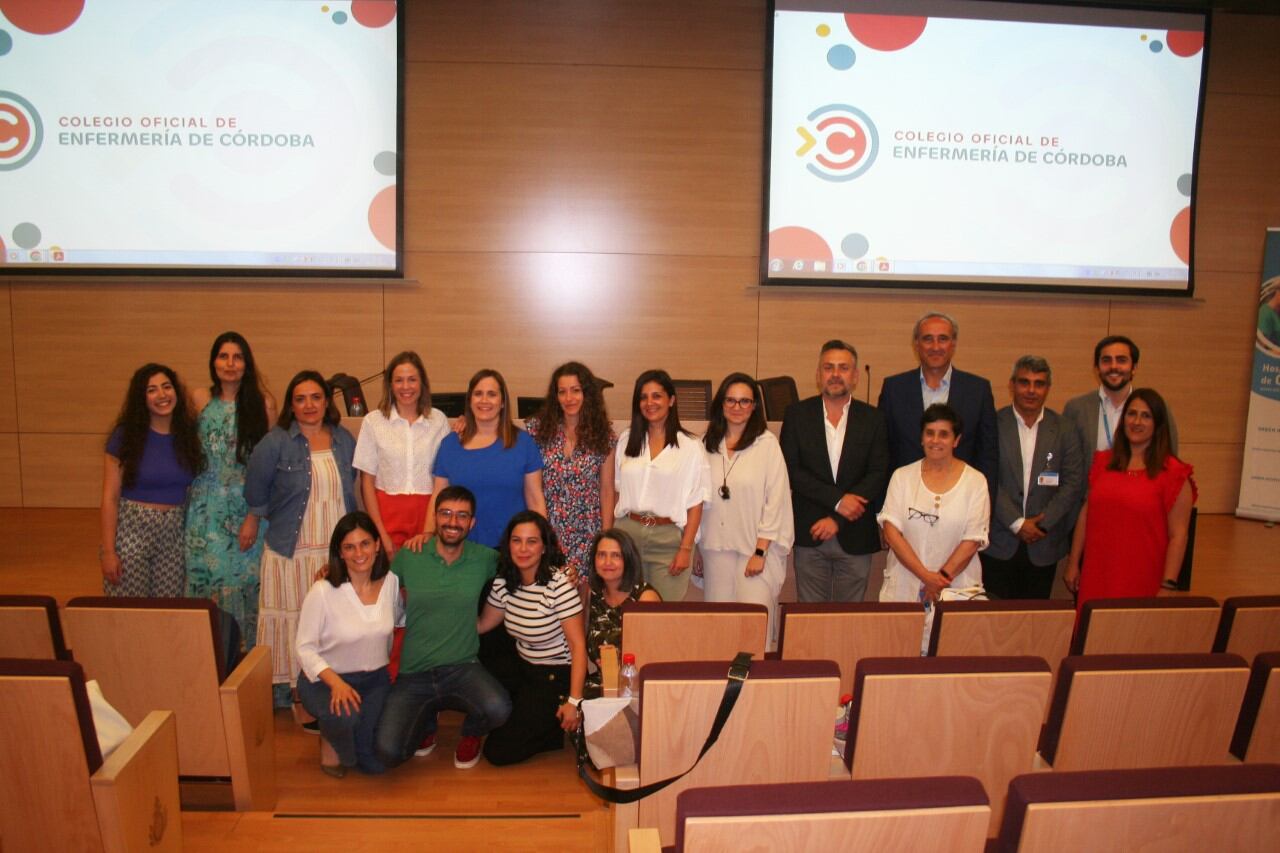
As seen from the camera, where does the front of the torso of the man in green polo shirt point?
toward the camera

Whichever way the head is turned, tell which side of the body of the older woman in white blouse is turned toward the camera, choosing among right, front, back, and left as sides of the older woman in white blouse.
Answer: front

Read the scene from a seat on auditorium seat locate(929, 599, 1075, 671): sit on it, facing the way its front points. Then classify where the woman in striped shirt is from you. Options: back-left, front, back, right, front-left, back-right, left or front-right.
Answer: left

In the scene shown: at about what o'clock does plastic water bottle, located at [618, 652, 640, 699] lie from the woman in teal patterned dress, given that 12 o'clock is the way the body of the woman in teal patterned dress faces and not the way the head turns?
The plastic water bottle is roughly at 11 o'clock from the woman in teal patterned dress.

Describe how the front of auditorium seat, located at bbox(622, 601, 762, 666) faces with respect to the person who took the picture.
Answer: facing away from the viewer

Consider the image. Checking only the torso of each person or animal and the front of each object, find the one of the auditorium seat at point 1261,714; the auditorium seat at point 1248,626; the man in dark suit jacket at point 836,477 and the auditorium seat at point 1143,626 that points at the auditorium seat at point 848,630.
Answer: the man in dark suit jacket

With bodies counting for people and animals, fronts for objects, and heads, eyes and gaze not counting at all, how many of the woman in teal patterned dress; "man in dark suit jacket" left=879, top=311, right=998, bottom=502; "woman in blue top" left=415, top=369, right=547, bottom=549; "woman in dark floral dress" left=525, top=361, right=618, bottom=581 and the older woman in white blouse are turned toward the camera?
5

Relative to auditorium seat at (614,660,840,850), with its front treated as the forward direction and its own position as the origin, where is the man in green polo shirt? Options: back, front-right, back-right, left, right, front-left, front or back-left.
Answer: front-left

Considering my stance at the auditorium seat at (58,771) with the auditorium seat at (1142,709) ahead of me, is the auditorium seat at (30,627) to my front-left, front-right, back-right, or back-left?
back-left

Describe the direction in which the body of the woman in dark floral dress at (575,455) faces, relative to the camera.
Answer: toward the camera

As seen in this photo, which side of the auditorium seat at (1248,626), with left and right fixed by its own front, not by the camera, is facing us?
back

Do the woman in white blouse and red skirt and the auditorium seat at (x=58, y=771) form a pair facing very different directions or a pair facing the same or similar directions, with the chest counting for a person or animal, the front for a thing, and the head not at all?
very different directions

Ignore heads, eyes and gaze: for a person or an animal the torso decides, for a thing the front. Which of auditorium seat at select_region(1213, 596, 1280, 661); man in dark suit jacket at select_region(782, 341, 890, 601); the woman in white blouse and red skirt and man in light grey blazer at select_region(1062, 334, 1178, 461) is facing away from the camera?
the auditorium seat

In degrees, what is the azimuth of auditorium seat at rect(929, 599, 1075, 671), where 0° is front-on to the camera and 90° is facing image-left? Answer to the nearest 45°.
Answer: approximately 180°

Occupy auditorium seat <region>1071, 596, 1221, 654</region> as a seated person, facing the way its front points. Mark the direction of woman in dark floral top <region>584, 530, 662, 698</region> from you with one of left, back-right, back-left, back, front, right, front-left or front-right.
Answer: left

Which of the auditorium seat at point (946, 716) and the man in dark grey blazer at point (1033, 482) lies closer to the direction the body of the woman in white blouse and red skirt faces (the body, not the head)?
the auditorium seat

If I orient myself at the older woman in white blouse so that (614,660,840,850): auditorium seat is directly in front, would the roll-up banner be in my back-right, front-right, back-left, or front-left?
back-left

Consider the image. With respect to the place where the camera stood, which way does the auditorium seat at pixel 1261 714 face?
facing away from the viewer

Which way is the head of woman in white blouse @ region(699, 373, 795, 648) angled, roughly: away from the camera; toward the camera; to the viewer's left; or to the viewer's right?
toward the camera
